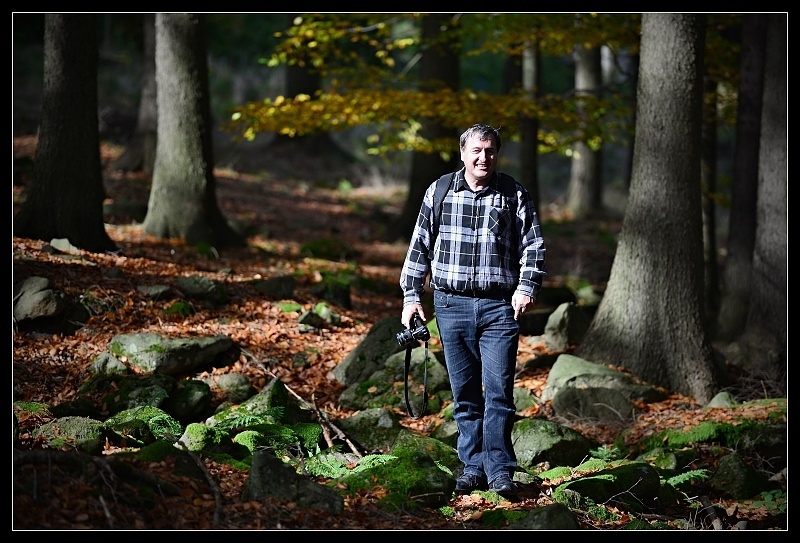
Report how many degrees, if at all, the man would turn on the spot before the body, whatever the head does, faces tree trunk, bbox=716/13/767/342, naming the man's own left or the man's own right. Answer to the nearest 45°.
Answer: approximately 135° to the man's own left

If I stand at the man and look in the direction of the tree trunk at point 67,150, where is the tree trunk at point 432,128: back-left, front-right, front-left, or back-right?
front-right

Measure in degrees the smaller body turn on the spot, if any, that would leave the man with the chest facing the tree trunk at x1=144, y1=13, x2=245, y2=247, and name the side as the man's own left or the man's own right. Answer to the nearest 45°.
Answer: approximately 135° to the man's own right

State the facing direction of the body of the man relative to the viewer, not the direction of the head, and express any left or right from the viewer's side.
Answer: facing the viewer

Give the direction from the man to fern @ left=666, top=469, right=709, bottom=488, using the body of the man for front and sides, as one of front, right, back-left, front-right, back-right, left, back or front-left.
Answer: back-left

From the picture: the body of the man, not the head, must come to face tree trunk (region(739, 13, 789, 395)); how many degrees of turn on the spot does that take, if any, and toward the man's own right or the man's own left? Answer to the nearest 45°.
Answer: approximately 135° to the man's own left

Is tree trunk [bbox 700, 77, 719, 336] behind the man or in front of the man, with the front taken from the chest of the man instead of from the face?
behind

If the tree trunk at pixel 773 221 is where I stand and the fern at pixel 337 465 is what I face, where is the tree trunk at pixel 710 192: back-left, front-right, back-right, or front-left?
back-right

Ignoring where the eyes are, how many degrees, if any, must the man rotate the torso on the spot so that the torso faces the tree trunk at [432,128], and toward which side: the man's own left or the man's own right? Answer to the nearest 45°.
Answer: approximately 180°
